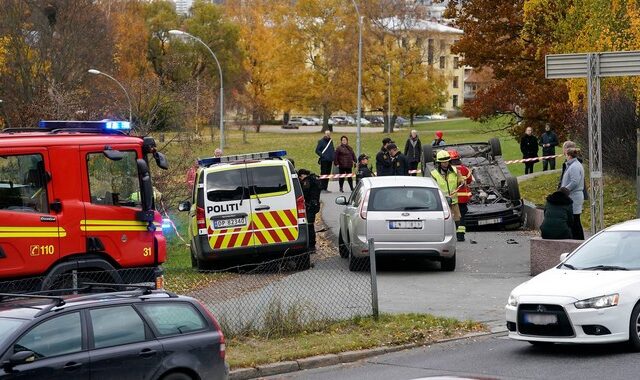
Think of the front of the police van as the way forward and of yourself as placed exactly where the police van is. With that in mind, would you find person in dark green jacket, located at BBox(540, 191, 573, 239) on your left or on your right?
on your right

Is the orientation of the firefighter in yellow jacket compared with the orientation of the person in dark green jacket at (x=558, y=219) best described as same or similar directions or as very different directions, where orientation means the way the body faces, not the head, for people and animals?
very different directions

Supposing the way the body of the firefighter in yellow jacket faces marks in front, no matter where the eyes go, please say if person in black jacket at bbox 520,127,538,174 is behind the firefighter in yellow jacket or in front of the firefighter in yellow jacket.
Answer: behind

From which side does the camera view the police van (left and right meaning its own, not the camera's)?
back

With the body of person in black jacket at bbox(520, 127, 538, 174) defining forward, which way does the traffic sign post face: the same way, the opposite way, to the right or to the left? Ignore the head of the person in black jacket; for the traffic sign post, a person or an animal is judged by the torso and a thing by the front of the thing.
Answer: the opposite way

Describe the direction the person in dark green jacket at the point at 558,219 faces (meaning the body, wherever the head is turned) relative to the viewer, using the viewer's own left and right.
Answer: facing away from the viewer

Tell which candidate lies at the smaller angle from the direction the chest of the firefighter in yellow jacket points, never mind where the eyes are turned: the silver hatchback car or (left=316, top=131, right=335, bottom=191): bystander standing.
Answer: the silver hatchback car

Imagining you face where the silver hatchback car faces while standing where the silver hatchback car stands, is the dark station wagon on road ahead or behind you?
behind

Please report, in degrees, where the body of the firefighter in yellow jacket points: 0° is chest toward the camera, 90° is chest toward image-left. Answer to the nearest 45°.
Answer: approximately 0°

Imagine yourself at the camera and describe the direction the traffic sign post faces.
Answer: facing away from the viewer
